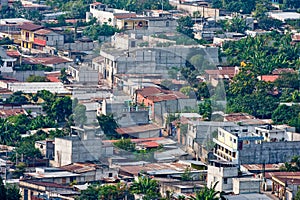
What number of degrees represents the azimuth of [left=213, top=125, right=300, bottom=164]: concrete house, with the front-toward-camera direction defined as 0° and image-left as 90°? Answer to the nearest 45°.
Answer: approximately 45°

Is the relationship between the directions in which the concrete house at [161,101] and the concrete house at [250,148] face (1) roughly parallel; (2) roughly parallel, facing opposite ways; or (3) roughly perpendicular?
roughly parallel

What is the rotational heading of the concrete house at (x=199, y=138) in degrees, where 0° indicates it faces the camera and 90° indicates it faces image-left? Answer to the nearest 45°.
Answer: approximately 45°

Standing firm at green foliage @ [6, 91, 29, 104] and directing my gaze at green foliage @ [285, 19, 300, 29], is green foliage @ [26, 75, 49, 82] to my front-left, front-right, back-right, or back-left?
front-left

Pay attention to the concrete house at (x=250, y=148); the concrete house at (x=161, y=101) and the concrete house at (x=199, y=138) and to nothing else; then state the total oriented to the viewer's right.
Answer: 0

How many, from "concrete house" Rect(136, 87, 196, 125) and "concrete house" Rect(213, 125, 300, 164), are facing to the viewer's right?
0

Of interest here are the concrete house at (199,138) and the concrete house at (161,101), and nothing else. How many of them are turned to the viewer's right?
0

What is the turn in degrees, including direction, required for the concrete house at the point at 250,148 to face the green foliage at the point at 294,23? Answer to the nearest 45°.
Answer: approximately 135° to its right

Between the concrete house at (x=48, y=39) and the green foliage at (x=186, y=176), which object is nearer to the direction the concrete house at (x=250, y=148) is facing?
the green foliage

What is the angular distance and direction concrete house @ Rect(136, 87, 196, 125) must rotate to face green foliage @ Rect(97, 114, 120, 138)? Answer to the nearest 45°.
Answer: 0° — it already faces it
